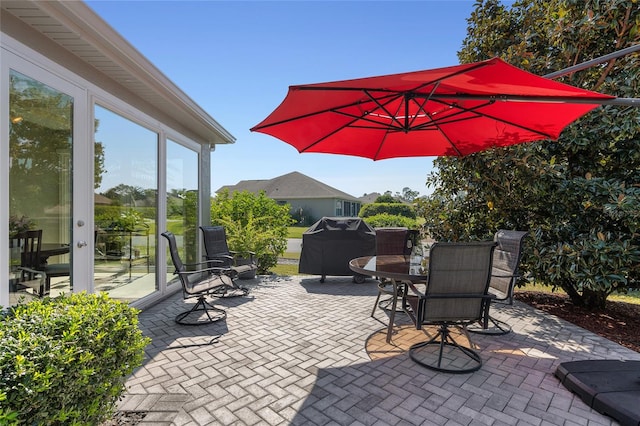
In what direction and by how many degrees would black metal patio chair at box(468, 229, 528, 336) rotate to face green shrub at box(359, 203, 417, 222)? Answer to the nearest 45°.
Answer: approximately 135° to its right

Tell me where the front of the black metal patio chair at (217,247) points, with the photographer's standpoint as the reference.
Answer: facing the viewer and to the right of the viewer

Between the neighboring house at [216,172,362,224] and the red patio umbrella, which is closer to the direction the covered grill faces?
the red patio umbrella

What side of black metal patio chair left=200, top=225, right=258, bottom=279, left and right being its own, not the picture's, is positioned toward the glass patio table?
front

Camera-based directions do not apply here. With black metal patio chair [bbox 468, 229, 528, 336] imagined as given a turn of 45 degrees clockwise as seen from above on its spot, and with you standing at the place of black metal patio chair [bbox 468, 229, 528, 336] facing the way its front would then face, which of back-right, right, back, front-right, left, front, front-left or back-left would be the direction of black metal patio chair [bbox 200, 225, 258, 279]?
front

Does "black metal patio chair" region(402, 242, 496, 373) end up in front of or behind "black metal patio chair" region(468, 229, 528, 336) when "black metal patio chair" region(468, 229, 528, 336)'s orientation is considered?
in front

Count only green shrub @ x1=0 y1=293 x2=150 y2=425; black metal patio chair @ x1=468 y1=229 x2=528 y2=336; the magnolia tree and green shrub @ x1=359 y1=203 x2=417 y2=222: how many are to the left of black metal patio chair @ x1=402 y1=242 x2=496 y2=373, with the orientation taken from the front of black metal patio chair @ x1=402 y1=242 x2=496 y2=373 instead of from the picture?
1

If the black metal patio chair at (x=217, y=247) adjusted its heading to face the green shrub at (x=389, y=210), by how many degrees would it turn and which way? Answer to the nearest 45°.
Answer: approximately 90° to its left

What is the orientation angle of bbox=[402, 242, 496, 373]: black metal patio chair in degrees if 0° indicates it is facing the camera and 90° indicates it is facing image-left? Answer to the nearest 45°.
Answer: approximately 135°

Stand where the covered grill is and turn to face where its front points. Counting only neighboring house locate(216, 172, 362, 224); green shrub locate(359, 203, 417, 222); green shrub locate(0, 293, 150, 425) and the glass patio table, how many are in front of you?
2

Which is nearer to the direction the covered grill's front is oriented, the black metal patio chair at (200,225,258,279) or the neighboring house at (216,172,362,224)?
the black metal patio chair

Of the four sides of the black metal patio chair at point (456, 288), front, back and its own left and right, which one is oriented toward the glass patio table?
front

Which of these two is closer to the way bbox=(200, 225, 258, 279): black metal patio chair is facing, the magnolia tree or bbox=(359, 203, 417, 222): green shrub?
the magnolia tree

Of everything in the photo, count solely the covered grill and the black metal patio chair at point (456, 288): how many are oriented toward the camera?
1

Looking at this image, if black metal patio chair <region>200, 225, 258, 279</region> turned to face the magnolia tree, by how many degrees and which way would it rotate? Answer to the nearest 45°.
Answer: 0° — it already faces it

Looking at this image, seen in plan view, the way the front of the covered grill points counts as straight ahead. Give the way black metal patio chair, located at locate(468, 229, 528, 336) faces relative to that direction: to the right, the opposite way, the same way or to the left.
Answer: to the right

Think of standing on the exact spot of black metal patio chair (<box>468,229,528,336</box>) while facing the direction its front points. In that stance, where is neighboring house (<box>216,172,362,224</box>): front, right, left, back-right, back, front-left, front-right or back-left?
right

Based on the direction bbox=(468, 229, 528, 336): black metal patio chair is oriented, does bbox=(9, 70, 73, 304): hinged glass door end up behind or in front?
in front

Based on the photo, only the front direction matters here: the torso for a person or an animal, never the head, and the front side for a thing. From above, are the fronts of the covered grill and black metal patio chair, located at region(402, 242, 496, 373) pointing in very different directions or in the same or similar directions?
very different directions
